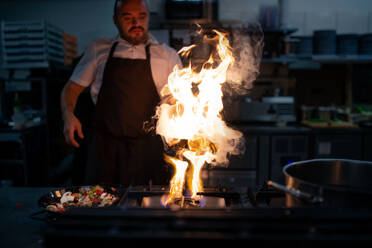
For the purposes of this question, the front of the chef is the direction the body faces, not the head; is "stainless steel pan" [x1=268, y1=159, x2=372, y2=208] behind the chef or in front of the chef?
in front

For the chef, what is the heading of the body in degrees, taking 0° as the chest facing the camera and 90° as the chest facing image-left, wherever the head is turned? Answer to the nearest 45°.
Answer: approximately 0°

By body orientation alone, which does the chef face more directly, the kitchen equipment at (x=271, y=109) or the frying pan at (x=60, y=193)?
the frying pan

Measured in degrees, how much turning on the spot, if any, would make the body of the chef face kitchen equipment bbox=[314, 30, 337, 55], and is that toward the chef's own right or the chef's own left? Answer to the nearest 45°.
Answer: approximately 135° to the chef's own left

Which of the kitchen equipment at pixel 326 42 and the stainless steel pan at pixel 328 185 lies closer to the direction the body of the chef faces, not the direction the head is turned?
the stainless steel pan
